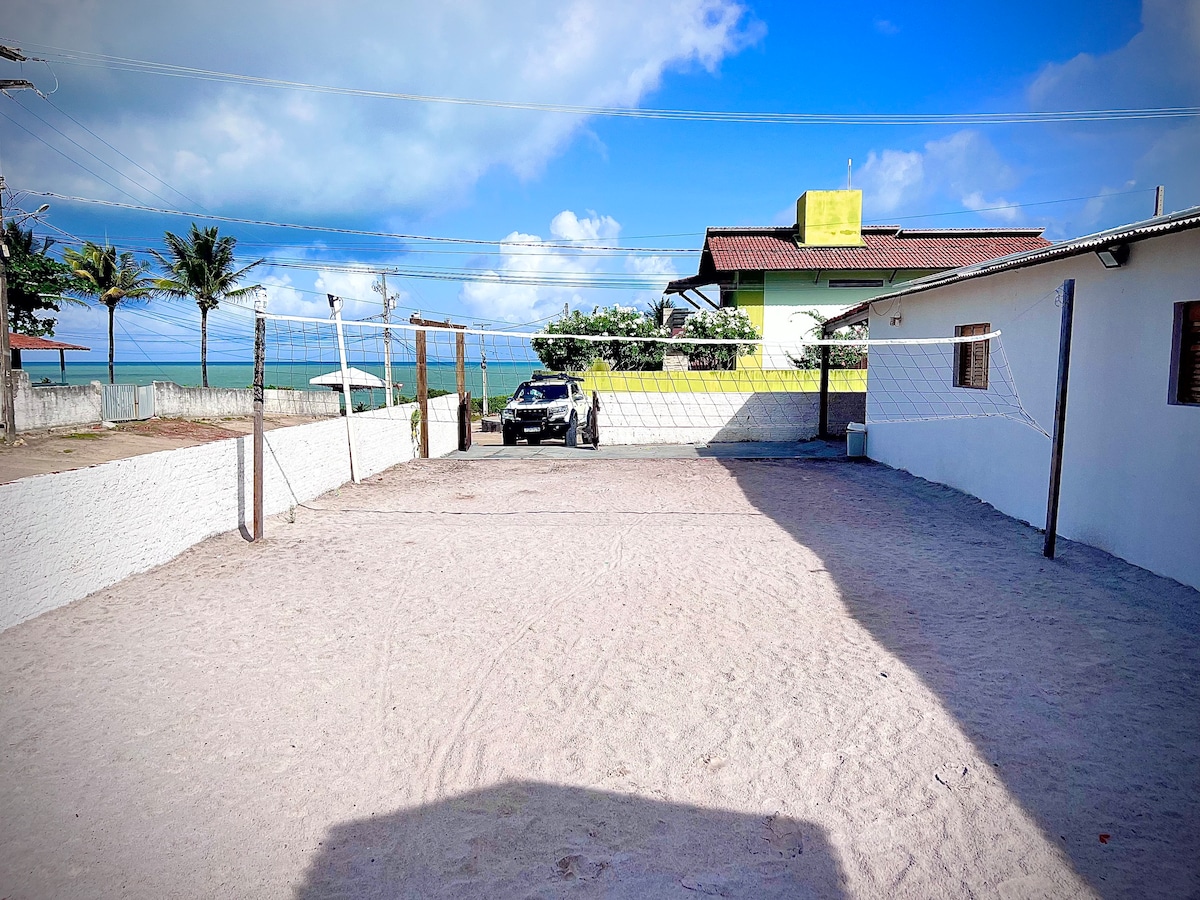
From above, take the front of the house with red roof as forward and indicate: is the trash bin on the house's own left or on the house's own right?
on the house's own left

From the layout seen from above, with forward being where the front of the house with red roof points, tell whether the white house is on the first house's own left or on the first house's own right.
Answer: on the first house's own left

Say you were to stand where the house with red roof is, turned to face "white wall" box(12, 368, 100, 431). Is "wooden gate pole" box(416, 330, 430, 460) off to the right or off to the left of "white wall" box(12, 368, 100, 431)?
left

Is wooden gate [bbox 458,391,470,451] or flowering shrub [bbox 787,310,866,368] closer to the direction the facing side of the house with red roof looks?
the wooden gate

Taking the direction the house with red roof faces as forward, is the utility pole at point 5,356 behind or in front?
in front
